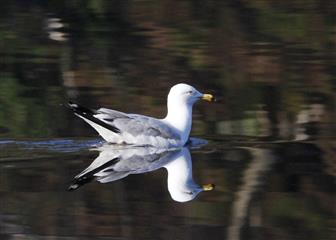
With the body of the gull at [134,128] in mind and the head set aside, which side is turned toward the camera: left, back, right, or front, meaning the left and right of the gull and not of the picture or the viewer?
right
